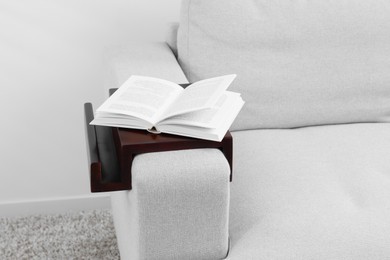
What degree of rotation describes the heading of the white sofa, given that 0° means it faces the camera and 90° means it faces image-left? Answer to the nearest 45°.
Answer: approximately 0°
